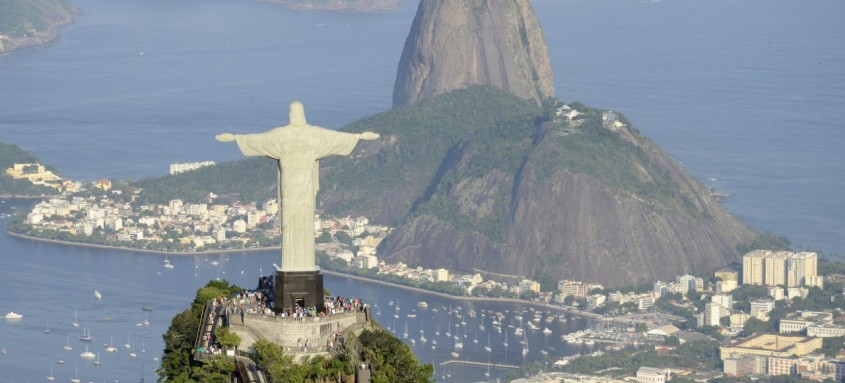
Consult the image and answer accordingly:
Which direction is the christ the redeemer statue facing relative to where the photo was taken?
away from the camera
